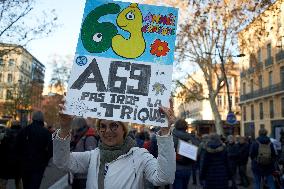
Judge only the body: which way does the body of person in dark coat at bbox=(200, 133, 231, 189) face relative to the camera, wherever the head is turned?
away from the camera

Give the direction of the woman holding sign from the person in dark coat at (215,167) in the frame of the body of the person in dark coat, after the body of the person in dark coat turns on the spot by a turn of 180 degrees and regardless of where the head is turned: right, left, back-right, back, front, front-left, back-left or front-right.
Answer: front

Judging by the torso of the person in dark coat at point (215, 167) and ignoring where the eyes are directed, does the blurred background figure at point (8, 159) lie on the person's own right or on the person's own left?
on the person's own left

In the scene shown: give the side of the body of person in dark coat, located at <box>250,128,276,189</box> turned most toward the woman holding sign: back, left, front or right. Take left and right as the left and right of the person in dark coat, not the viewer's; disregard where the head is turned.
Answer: back

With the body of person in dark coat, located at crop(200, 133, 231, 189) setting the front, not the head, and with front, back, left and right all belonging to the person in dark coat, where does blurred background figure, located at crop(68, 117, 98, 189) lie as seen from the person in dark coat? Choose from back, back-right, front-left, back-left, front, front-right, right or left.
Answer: back-left

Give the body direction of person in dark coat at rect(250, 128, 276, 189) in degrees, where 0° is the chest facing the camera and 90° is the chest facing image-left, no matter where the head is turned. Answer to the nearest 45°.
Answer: approximately 180°

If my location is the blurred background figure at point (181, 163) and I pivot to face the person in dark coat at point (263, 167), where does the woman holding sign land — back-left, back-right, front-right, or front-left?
back-right

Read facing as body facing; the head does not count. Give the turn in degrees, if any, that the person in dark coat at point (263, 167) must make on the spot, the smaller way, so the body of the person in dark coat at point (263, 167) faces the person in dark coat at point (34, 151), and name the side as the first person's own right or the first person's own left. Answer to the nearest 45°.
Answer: approximately 135° to the first person's own left

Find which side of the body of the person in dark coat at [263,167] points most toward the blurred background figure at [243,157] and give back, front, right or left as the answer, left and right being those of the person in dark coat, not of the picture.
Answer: front
